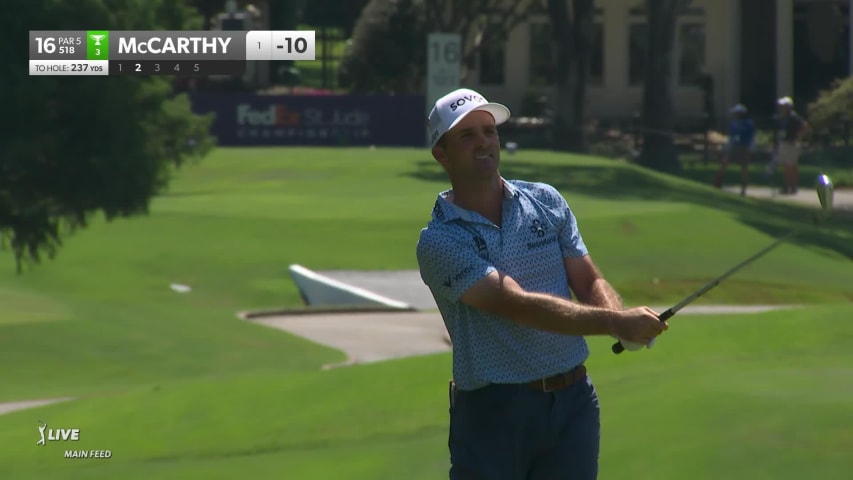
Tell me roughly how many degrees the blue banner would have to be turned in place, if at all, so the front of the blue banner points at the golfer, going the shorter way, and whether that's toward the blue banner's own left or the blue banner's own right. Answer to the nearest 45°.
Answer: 0° — it already faces them

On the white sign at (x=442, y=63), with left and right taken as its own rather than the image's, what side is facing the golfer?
front

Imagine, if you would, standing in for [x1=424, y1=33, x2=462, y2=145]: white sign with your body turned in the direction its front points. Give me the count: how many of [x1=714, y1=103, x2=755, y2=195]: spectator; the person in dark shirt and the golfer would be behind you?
0

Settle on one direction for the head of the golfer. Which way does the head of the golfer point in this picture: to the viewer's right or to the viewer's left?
to the viewer's right

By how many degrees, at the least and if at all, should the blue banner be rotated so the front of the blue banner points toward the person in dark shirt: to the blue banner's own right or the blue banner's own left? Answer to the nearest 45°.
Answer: approximately 45° to the blue banner's own left

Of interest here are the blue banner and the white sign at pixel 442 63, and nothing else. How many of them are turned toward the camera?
2

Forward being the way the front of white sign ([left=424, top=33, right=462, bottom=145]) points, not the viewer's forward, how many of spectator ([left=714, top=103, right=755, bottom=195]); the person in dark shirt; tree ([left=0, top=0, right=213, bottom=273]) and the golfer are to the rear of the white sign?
0

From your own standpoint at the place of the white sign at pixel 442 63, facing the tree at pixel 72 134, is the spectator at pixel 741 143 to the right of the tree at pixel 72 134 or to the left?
left

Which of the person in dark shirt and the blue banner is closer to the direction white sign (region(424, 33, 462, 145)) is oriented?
the person in dark shirt

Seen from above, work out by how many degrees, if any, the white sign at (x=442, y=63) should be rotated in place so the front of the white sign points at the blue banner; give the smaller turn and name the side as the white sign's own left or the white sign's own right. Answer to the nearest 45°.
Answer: approximately 135° to the white sign's own right

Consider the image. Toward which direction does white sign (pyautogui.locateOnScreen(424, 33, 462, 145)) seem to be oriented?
toward the camera

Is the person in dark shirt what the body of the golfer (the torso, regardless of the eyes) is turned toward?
no

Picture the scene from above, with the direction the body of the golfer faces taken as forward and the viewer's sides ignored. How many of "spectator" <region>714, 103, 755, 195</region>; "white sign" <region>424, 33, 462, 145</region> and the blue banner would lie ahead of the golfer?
0

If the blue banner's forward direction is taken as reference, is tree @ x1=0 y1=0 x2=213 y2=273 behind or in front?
in front

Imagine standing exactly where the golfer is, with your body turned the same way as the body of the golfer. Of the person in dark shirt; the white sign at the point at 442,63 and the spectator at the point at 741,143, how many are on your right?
0

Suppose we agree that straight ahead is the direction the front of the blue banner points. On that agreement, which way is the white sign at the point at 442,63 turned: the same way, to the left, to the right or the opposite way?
the same way
